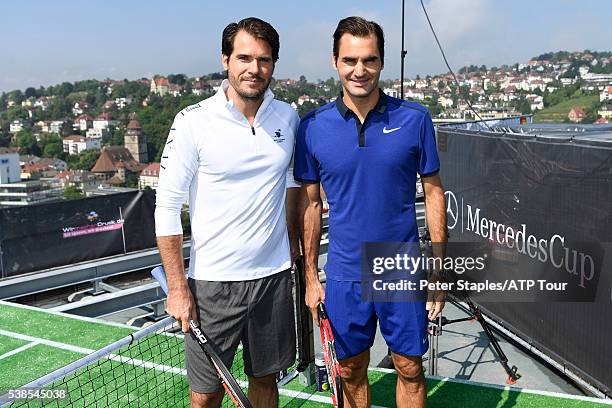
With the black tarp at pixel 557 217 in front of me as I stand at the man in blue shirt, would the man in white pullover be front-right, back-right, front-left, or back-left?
back-left

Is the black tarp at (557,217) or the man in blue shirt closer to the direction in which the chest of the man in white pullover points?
the man in blue shirt

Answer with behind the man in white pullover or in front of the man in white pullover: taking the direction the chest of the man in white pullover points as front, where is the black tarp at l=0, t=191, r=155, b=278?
behind

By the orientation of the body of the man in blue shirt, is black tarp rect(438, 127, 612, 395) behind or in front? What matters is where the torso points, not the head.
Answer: behind

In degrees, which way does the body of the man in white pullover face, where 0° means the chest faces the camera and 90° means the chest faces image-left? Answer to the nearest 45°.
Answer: approximately 315°

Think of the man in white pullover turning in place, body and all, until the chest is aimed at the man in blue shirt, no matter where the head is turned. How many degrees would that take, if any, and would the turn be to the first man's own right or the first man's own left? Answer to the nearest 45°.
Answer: approximately 45° to the first man's own left

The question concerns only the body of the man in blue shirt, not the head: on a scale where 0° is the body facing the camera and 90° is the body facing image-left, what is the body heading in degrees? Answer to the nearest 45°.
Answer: approximately 0°

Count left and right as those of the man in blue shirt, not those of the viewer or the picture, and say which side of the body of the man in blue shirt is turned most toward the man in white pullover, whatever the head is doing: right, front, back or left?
right
